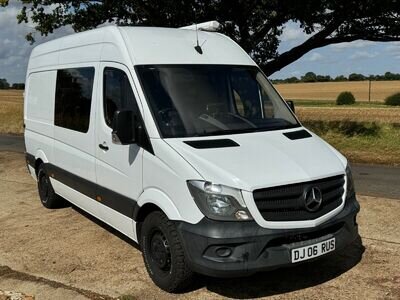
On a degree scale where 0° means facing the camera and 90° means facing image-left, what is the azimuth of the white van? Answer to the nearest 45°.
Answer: approximately 315°

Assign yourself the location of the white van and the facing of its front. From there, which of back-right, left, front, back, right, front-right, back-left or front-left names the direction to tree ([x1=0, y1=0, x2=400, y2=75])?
back-left

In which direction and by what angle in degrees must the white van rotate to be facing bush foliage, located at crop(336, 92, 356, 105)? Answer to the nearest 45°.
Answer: approximately 135° to its left
